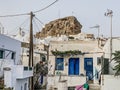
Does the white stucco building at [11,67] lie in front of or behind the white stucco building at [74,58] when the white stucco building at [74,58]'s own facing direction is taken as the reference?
in front

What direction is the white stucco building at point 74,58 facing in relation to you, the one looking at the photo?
facing the viewer
